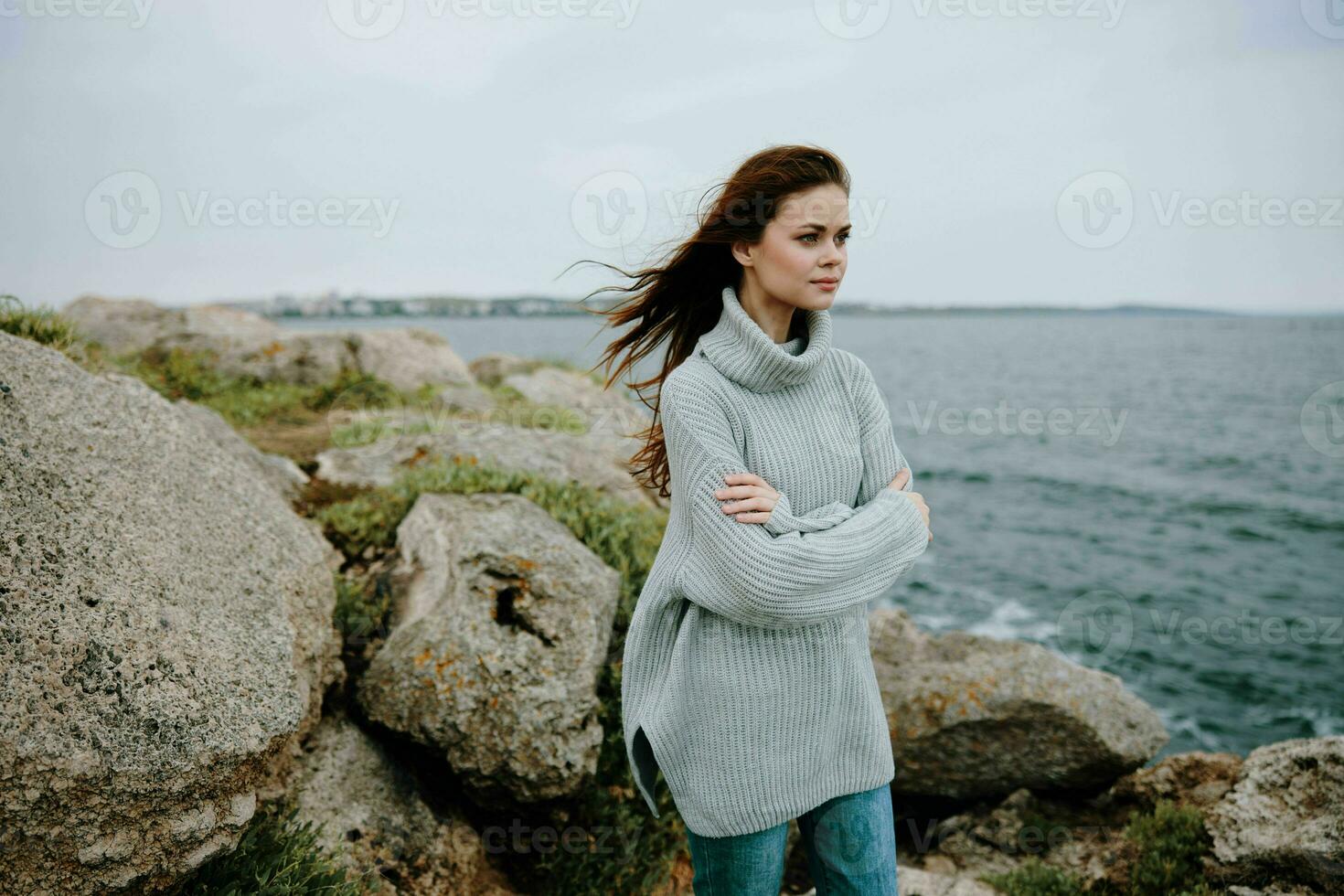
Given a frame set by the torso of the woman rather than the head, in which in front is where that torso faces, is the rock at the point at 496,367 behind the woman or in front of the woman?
behind

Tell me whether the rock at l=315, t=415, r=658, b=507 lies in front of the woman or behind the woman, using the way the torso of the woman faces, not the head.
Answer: behind

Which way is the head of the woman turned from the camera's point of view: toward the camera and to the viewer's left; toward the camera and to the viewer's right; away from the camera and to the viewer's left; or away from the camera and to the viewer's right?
toward the camera and to the viewer's right

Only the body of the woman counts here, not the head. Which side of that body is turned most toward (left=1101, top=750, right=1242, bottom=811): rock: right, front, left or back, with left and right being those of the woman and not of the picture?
left

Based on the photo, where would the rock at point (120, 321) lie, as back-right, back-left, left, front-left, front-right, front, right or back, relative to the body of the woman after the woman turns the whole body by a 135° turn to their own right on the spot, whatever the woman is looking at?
front-right

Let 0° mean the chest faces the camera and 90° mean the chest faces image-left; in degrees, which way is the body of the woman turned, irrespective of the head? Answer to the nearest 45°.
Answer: approximately 315°

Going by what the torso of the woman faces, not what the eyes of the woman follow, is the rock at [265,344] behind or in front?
behind

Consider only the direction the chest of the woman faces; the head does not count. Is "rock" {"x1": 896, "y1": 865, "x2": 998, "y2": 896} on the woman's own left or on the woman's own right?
on the woman's own left

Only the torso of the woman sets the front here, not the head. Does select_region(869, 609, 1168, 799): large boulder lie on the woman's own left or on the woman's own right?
on the woman's own left
